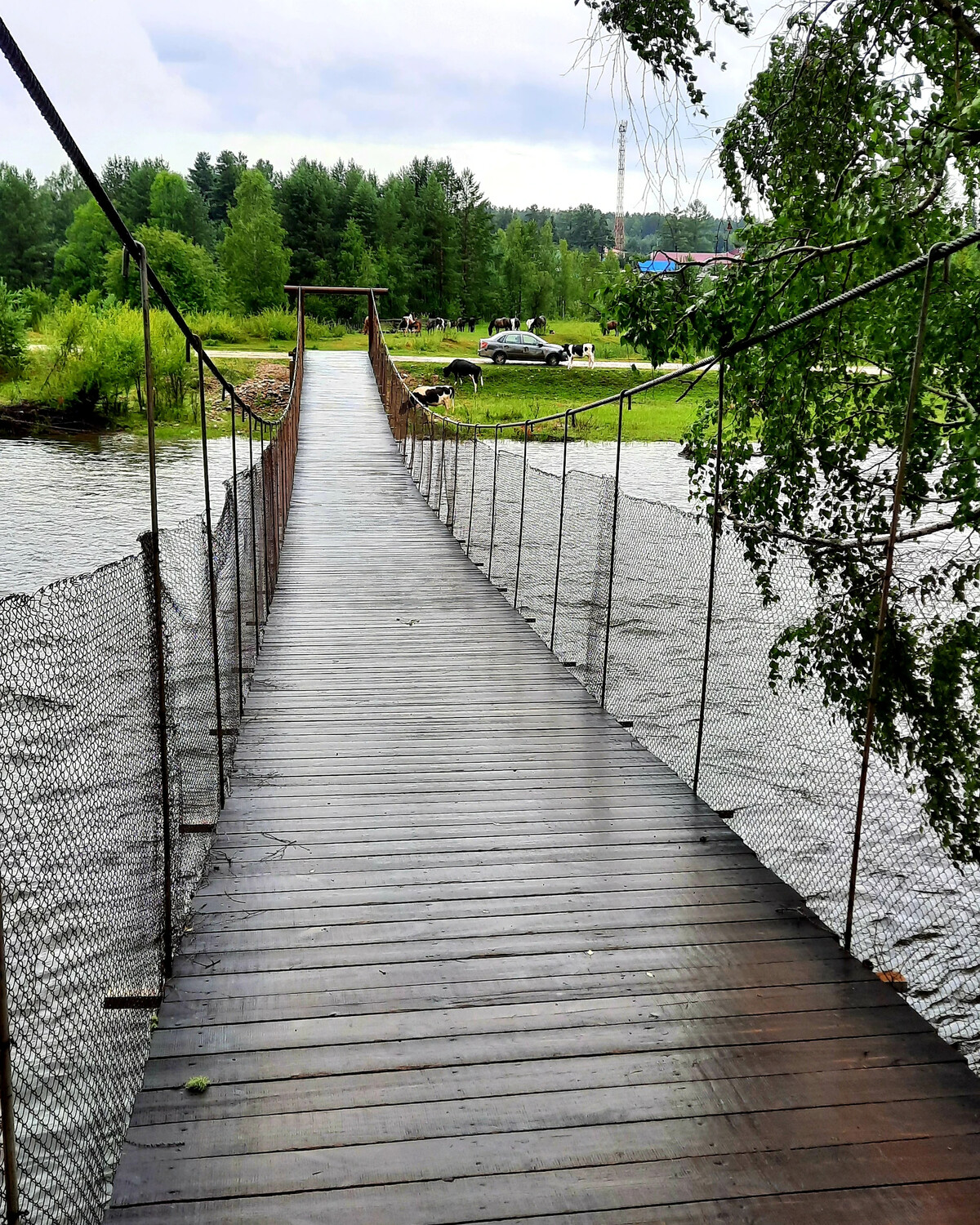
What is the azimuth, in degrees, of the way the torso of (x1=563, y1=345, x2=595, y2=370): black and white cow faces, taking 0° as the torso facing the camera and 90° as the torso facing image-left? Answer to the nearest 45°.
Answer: approximately 90°

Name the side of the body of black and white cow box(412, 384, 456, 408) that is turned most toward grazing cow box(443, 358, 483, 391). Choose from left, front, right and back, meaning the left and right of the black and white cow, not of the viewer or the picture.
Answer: right

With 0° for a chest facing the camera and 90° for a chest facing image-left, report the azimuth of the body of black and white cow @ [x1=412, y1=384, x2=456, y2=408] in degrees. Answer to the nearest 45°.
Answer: approximately 90°

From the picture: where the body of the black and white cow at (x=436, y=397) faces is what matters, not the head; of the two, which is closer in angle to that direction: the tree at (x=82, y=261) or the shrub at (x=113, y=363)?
the shrub
